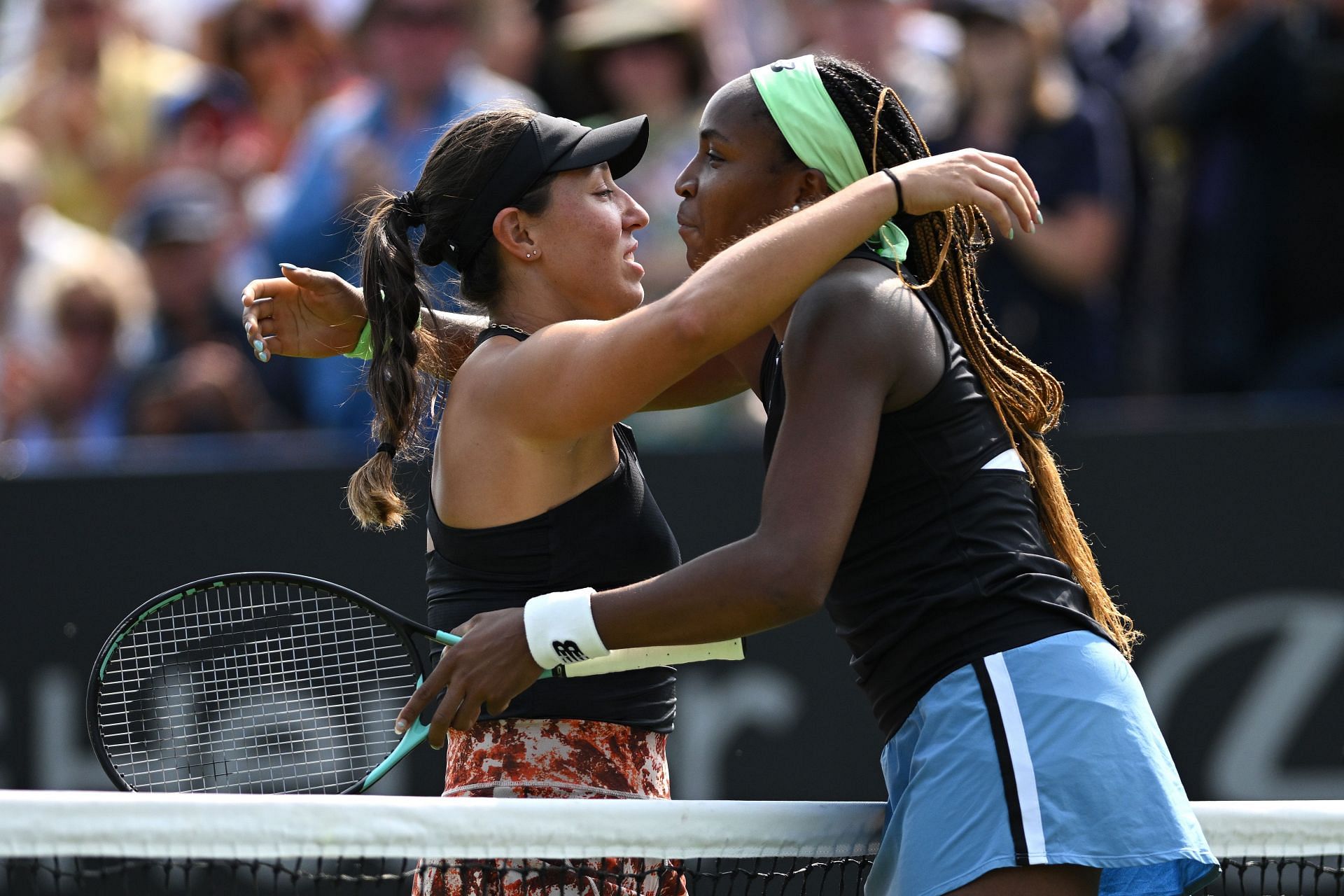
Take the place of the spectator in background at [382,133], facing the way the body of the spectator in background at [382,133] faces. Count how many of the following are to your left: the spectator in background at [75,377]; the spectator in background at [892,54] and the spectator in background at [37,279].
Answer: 1

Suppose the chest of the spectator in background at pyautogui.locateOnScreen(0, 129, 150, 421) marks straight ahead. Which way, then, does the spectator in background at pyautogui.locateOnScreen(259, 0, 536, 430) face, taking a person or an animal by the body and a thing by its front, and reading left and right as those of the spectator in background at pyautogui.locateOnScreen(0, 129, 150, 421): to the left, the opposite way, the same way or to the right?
the same way

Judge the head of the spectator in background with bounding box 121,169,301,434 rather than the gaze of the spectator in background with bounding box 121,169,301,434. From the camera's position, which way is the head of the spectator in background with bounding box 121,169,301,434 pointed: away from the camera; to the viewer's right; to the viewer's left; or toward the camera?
toward the camera

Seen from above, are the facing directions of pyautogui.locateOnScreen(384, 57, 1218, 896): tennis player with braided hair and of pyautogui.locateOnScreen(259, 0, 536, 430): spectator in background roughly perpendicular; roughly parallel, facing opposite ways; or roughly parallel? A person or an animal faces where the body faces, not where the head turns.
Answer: roughly perpendicular

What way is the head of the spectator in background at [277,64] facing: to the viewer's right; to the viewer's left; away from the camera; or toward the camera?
toward the camera

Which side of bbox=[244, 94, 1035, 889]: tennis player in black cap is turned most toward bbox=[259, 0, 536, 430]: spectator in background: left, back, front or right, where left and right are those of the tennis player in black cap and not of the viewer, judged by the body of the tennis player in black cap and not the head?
left

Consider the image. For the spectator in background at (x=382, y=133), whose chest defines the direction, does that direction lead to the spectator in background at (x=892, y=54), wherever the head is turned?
no

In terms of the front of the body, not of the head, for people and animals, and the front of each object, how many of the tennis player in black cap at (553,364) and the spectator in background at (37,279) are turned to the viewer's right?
1

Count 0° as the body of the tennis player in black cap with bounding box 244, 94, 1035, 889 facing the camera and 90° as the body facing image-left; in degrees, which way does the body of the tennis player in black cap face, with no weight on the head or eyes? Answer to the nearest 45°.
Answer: approximately 270°

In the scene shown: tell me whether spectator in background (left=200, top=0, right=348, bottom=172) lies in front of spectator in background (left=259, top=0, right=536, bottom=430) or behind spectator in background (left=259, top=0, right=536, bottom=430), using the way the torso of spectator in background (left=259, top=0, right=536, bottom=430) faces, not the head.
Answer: behind

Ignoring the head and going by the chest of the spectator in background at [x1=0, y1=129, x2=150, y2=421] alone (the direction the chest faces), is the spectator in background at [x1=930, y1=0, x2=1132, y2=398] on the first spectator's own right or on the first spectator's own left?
on the first spectator's own left

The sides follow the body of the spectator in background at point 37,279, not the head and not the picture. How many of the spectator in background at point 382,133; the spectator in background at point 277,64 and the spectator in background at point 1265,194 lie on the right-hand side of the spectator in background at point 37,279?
0

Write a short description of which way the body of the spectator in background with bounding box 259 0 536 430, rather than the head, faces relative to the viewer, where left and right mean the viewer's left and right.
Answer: facing the viewer

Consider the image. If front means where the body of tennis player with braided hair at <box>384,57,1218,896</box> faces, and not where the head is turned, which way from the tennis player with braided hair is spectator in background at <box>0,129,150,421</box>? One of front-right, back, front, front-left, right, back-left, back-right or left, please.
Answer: front-right

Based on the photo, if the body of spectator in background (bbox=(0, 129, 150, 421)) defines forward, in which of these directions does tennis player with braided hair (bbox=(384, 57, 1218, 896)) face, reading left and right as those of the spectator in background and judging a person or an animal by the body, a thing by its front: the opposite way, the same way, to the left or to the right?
to the right

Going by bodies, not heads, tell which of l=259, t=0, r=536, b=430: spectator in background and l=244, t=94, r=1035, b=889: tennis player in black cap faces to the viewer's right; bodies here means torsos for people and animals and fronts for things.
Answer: the tennis player in black cap

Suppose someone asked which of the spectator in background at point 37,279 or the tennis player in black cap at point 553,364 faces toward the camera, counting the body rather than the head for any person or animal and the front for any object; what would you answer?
the spectator in background
